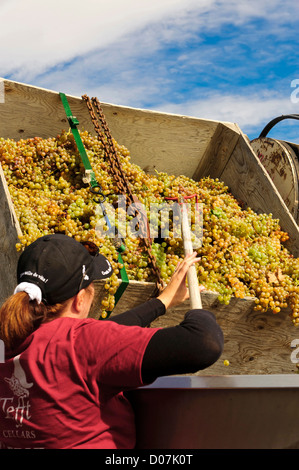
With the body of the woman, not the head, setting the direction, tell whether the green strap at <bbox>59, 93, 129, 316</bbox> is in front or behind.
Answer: in front

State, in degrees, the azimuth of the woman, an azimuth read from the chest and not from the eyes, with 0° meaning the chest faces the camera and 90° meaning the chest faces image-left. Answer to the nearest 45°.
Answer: approximately 225°

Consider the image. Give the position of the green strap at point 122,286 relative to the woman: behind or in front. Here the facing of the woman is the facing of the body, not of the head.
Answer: in front

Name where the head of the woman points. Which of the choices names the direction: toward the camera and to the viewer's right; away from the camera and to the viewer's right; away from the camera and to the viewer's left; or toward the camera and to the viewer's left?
away from the camera and to the viewer's right
